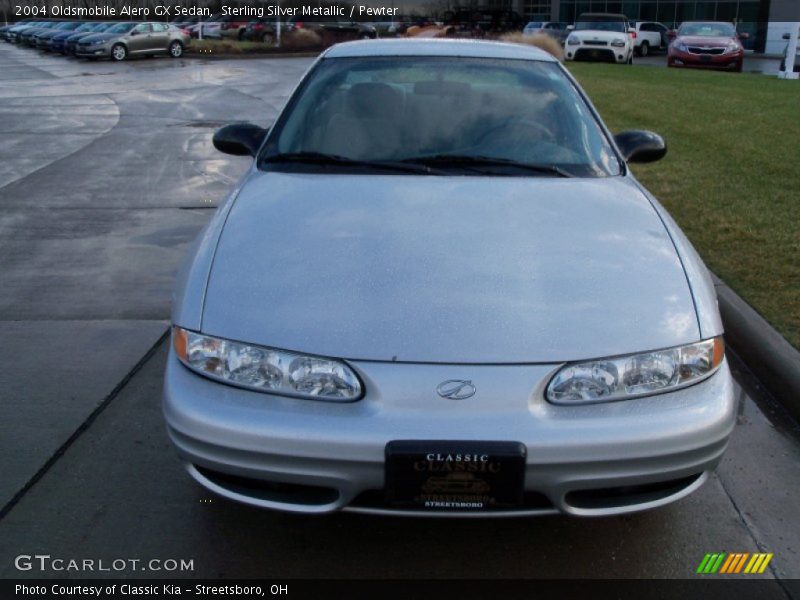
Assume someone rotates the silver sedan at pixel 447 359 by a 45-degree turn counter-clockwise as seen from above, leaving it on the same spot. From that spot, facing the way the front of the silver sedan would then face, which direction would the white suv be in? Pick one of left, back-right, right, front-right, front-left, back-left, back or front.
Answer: back-left

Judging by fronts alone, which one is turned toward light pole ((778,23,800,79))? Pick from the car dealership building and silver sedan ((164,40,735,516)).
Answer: the car dealership building

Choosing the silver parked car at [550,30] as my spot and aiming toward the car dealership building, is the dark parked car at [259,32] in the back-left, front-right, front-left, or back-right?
back-left

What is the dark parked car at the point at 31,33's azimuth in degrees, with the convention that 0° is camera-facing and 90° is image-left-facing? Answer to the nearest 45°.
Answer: approximately 45°

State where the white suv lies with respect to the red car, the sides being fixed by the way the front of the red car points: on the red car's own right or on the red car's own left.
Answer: on the red car's own right

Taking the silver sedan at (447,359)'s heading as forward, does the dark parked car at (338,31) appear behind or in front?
behind

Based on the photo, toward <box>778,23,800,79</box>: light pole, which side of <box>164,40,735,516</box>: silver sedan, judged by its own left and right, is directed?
back

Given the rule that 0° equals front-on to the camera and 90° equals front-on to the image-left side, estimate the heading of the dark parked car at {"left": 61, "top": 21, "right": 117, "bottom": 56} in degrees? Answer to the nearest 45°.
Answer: approximately 45°

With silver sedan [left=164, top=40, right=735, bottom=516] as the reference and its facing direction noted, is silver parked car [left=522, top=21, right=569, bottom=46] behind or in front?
behind
